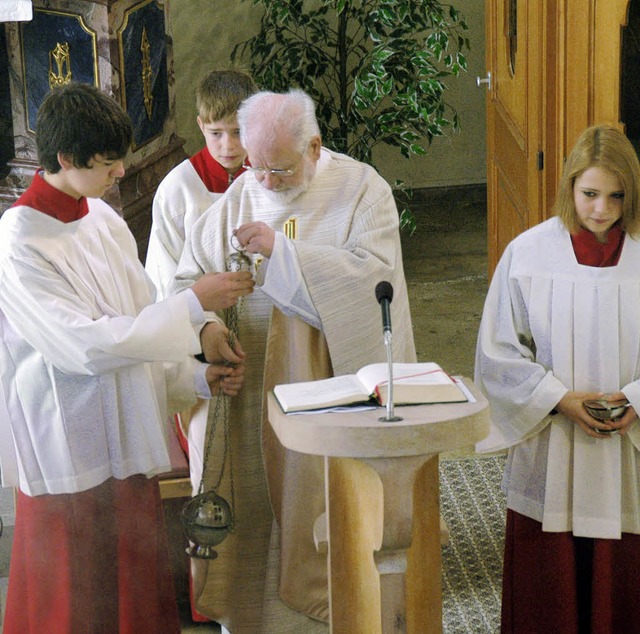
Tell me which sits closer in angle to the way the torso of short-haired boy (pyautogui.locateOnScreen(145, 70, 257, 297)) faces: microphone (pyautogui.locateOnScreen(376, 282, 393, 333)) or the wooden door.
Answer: the microphone

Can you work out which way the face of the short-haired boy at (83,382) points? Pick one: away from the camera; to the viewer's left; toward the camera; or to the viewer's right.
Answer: to the viewer's right

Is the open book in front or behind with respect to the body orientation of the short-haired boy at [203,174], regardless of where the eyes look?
in front

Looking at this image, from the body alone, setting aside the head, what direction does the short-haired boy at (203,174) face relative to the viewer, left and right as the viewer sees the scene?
facing the viewer and to the right of the viewer

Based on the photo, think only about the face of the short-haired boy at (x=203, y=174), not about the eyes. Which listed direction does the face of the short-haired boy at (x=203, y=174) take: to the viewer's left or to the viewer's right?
to the viewer's right

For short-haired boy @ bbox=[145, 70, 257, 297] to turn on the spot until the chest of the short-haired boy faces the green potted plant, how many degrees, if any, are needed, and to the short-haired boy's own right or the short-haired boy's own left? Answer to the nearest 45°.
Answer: approximately 135° to the short-haired boy's own left

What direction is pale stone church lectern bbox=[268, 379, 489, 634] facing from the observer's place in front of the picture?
facing the viewer

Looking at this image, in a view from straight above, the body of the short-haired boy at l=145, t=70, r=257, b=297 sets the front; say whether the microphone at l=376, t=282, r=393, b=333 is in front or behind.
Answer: in front

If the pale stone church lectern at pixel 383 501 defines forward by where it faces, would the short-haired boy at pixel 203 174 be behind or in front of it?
behind

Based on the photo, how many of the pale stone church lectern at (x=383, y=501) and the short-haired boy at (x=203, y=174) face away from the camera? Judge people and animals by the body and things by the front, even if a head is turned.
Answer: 0
